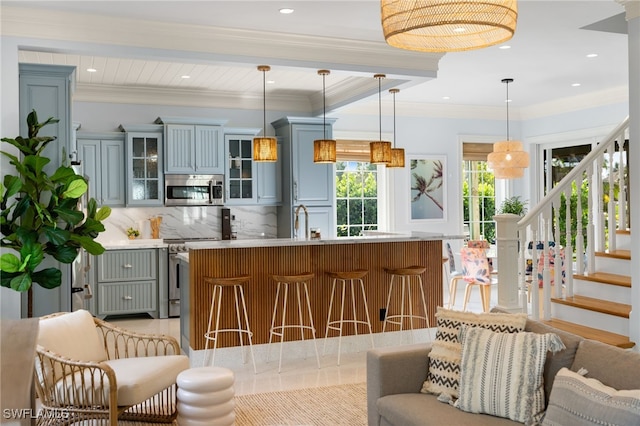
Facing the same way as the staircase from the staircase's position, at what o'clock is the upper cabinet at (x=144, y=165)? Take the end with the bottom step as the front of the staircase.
The upper cabinet is roughly at 2 o'clock from the staircase.

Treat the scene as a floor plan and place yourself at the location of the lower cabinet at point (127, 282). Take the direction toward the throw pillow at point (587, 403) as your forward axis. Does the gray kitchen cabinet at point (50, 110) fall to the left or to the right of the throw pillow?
right

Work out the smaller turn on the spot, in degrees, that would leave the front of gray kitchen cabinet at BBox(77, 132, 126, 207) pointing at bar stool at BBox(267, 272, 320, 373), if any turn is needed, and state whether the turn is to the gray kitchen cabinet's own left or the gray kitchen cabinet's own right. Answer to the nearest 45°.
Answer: approximately 45° to the gray kitchen cabinet's own left

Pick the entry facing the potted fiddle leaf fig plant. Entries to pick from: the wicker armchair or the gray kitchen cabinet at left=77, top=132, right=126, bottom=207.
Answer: the gray kitchen cabinet

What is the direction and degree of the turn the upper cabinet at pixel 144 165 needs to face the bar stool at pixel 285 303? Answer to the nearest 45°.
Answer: approximately 45° to its left

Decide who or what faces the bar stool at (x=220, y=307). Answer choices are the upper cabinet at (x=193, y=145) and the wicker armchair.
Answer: the upper cabinet

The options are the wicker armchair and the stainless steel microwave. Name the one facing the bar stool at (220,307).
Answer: the stainless steel microwave
